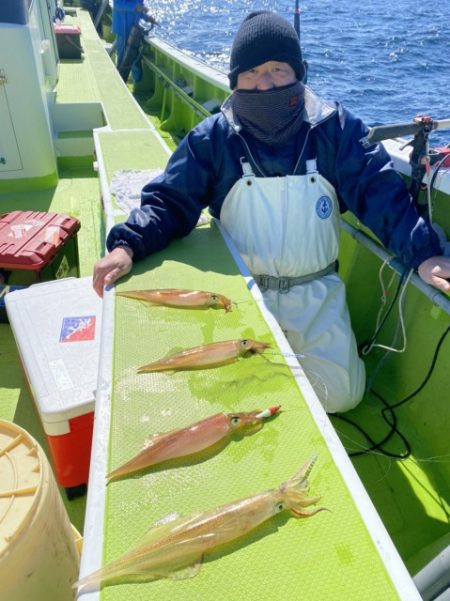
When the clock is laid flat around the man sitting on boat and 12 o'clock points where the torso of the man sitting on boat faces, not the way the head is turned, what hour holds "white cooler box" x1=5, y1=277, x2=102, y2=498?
The white cooler box is roughly at 2 o'clock from the man sitting on boat.

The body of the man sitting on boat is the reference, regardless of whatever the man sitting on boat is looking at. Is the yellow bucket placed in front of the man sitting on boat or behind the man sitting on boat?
in front

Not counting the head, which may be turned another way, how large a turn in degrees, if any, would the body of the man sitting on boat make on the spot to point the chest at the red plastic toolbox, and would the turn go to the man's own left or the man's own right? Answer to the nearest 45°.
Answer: approximately 90° to the man's own right

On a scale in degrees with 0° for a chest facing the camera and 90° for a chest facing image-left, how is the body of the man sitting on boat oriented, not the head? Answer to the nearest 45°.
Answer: approximately 0°

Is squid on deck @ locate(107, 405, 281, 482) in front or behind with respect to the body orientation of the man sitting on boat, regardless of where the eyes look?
in front

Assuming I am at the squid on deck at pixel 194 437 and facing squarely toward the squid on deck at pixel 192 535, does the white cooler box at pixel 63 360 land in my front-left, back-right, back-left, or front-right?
back-right

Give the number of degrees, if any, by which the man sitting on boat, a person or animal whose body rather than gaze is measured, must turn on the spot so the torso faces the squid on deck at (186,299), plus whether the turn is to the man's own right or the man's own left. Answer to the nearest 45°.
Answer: approximately 45° to the man's own right
